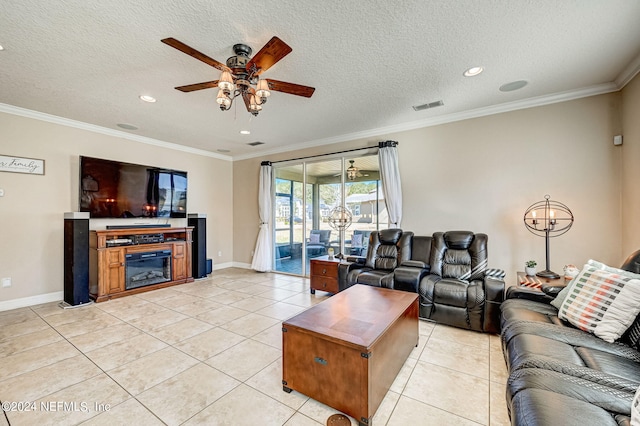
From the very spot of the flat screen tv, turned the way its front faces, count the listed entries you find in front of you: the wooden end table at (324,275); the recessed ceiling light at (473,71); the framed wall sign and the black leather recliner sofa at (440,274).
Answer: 3

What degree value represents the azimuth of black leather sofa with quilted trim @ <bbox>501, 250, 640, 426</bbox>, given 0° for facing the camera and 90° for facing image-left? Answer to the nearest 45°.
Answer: approximately 90°

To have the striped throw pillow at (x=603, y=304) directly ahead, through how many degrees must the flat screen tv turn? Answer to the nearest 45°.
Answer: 0° — it already faces it

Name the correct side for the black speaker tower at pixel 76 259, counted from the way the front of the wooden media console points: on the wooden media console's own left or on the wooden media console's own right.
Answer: on the wooden media console's own right

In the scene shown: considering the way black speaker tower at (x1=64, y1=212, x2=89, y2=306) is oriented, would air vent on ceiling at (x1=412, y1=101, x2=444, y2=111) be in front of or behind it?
in front

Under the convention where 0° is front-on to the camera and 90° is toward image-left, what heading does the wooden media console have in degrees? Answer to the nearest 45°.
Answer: approximately 315°

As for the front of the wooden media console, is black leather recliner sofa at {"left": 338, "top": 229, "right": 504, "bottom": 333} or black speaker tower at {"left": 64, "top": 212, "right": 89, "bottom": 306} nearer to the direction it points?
the black leather recliner sofa

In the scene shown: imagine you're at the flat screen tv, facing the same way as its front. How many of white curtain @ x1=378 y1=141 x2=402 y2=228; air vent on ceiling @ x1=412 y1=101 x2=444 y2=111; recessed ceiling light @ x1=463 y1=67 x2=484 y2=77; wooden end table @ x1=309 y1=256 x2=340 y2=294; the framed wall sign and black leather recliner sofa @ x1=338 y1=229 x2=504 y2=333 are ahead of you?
5

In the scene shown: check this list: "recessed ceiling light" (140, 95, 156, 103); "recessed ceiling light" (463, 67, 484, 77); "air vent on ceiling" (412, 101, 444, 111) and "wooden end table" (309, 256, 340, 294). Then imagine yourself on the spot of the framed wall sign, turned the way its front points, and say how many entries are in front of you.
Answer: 4
